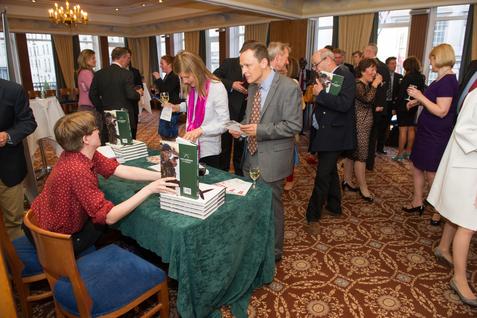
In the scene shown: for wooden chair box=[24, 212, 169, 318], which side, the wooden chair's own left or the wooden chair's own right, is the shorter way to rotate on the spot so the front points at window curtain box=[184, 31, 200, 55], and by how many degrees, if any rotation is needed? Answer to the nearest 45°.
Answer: approximately 45° to the wooden chair's own left

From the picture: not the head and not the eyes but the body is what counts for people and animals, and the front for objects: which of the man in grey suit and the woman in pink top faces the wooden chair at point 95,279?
the man in grey suit

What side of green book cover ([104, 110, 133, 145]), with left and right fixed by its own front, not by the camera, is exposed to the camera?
front

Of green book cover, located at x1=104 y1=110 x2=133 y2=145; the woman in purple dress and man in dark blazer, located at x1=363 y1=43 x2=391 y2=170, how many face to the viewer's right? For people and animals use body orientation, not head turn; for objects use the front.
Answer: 0

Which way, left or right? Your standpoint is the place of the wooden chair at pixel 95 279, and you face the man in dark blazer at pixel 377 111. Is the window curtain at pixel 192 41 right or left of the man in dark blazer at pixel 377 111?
left

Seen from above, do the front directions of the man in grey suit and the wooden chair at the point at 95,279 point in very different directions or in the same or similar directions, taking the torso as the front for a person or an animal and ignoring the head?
very different directions

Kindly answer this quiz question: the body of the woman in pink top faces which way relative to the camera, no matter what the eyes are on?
to the viewer's right

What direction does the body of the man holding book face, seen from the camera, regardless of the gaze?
to the viewer's left

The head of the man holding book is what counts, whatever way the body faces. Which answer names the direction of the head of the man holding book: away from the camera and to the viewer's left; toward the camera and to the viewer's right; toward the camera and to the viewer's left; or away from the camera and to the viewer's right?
toward the camera and to the viewer's left

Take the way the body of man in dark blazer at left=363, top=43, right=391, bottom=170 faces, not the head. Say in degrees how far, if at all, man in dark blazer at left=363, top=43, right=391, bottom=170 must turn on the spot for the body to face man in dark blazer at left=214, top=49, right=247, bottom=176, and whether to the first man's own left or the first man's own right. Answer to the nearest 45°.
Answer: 0° — they already face them

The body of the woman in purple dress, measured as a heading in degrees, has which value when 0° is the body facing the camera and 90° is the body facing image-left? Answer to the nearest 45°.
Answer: approximately 90°

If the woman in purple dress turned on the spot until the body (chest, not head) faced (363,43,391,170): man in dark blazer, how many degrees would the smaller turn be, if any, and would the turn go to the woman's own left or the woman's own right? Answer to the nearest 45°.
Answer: approximately 45° to the woman's own right

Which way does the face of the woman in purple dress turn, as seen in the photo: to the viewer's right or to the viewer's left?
to the viewer's left

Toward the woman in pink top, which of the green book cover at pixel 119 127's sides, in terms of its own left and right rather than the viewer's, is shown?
back

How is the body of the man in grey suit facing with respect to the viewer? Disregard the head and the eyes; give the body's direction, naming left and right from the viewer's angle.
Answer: facing the viewer and to the left of the viewer
